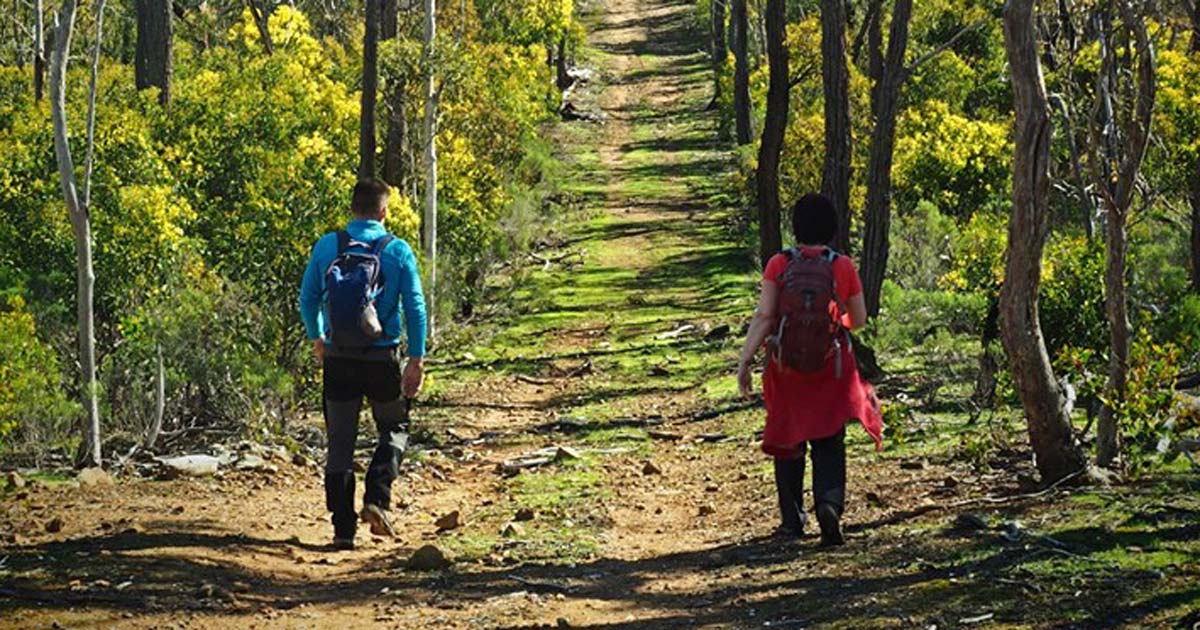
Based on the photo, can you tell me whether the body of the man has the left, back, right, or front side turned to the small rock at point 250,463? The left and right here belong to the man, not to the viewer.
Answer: front

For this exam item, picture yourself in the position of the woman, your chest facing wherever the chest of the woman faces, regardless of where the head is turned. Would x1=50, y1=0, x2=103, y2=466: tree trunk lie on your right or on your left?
on your left

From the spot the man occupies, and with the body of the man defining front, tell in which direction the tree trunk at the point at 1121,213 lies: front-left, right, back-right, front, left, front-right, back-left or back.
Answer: right

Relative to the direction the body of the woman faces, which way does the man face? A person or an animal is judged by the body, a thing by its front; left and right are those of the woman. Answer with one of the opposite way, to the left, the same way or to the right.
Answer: the same way

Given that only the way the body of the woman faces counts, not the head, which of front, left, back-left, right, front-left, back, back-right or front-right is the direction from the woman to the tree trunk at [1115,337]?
front-right

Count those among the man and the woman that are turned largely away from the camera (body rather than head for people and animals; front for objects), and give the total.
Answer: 2

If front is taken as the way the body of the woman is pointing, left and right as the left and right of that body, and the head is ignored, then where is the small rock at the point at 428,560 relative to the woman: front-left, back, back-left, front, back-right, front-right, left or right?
left

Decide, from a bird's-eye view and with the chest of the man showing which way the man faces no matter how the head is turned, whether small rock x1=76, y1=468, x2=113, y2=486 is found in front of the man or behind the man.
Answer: in front

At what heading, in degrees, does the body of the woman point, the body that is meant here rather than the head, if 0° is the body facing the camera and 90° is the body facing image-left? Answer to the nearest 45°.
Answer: approximately 180°

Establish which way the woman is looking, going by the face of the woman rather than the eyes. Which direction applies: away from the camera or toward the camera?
away from the camera

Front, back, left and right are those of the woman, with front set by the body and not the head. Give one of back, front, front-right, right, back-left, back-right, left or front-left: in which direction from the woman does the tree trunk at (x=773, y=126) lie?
front

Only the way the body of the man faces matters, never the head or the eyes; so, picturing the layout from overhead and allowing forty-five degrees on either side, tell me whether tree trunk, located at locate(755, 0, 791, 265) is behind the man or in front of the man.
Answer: in front

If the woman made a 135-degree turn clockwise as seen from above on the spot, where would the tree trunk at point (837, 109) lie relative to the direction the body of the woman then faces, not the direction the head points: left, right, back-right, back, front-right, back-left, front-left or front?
back-left

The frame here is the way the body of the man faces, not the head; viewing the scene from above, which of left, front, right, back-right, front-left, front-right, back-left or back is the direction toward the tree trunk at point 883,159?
front-right

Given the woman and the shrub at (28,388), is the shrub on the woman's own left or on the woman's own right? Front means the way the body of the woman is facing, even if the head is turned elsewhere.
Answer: on the woman's own left

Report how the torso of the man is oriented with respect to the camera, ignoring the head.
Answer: away from the camera
